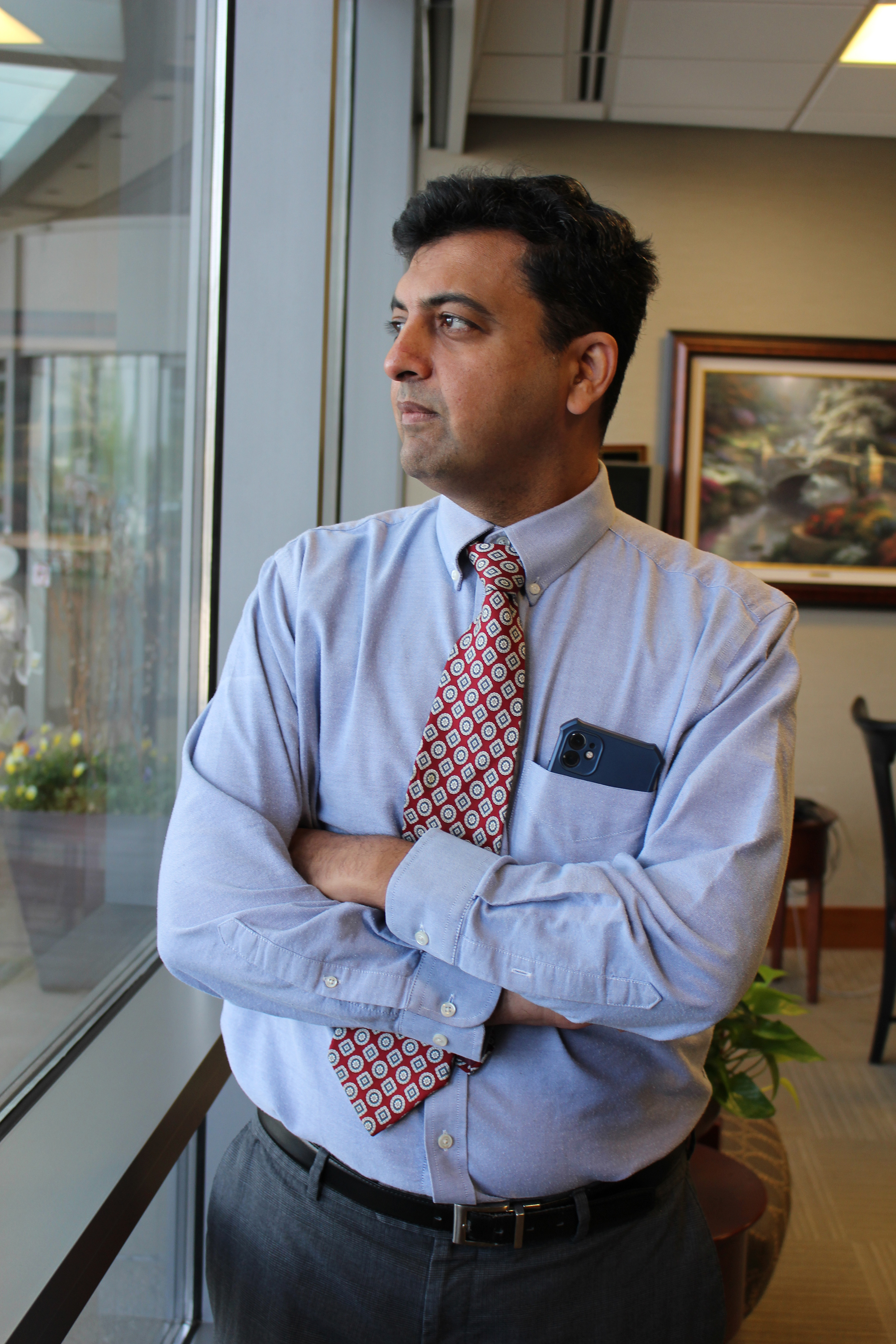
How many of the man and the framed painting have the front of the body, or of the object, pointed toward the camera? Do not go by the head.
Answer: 2

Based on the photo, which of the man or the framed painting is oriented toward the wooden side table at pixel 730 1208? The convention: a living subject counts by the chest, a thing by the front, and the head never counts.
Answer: the framed painting

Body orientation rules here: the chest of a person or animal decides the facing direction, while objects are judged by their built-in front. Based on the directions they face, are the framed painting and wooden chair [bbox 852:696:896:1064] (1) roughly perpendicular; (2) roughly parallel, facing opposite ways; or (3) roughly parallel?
roughly perpendicular

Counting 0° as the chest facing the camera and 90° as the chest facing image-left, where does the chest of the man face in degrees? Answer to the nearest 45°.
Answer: approximately 0°

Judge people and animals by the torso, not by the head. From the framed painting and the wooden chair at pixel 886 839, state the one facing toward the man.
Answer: the framed painting

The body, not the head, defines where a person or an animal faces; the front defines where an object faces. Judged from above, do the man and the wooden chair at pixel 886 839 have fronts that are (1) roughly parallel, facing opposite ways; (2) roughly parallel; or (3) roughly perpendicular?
roughly perpendicular

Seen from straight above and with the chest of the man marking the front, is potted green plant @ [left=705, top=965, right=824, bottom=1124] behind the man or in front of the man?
behind
